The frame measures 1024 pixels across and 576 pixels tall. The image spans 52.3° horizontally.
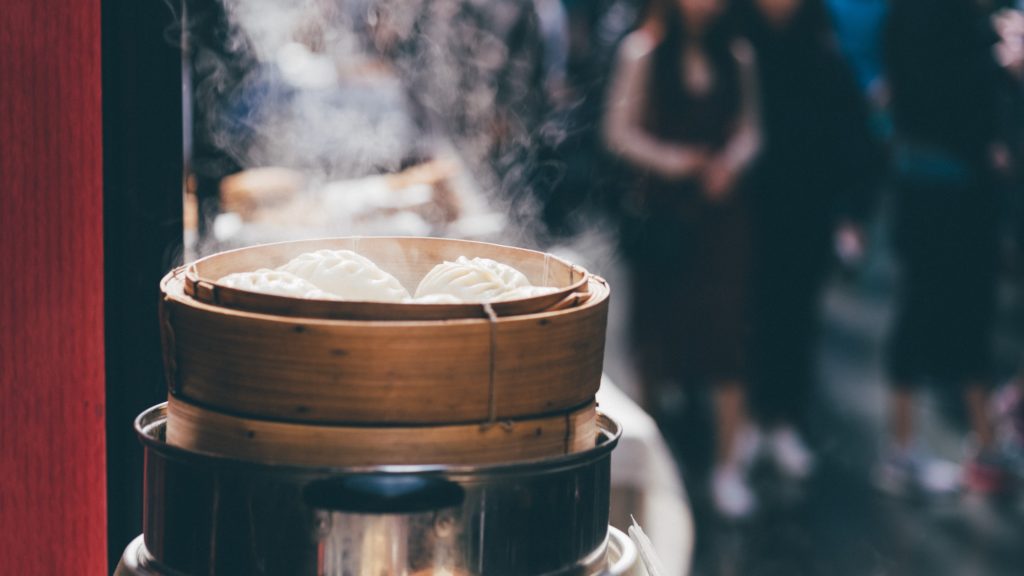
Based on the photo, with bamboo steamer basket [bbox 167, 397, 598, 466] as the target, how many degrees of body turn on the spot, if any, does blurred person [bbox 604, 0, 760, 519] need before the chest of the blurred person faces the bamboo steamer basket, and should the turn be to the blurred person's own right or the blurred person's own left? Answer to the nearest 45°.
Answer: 0° — they already face it

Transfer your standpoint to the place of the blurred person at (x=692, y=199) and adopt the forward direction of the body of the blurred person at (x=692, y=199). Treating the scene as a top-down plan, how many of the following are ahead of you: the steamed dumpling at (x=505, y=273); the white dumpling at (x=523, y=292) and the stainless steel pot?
3

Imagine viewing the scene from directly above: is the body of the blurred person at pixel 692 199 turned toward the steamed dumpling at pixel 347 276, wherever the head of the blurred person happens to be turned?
yes

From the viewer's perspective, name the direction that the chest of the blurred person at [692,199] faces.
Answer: toward the camera

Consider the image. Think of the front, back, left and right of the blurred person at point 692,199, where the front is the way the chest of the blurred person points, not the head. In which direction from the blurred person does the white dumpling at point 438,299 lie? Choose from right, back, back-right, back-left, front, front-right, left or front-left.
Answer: front
